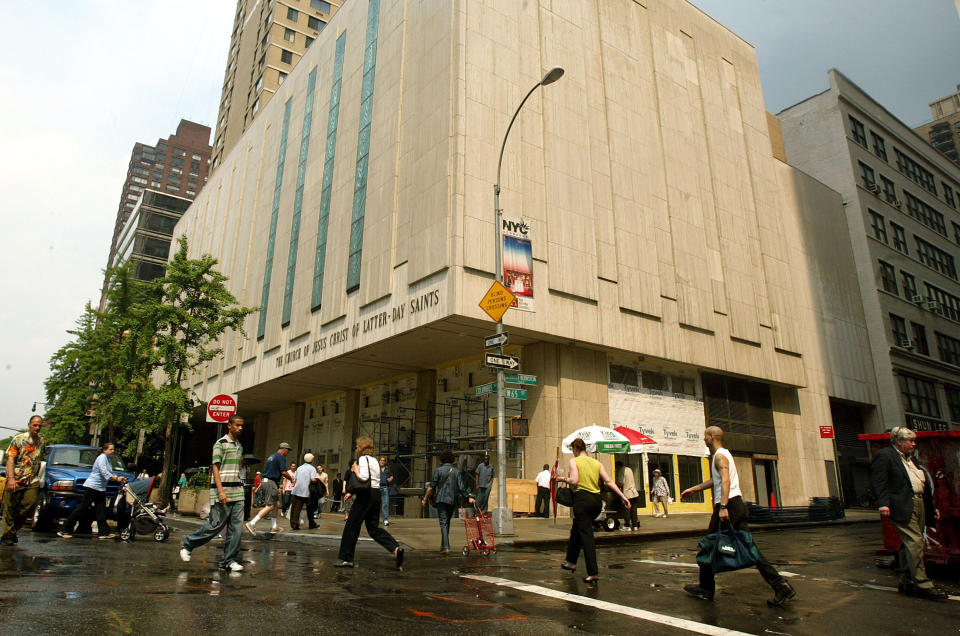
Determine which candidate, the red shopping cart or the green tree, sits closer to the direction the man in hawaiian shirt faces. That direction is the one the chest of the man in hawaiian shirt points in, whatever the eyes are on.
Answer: the red shopping cart

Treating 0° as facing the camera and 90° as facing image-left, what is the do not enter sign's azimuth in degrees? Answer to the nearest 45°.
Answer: approximately 0°

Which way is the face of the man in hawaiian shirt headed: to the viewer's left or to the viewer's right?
to the viewer's right

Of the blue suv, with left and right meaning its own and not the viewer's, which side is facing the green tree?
back

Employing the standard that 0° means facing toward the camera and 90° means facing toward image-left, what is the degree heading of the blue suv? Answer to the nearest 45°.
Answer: approximately 0°

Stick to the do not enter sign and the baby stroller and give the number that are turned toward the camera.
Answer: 1

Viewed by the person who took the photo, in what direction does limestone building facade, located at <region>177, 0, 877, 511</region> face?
facing the viewer and to the left of the viewer

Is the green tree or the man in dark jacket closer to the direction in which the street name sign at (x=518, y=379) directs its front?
the man in dark jacket

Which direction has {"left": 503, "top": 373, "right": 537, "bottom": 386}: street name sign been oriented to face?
toward the camera

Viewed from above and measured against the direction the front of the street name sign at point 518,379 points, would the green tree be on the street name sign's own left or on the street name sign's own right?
on the street name sign's own right

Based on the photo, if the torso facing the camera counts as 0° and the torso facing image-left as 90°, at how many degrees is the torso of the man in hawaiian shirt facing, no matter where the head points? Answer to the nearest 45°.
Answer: approximately 315°
